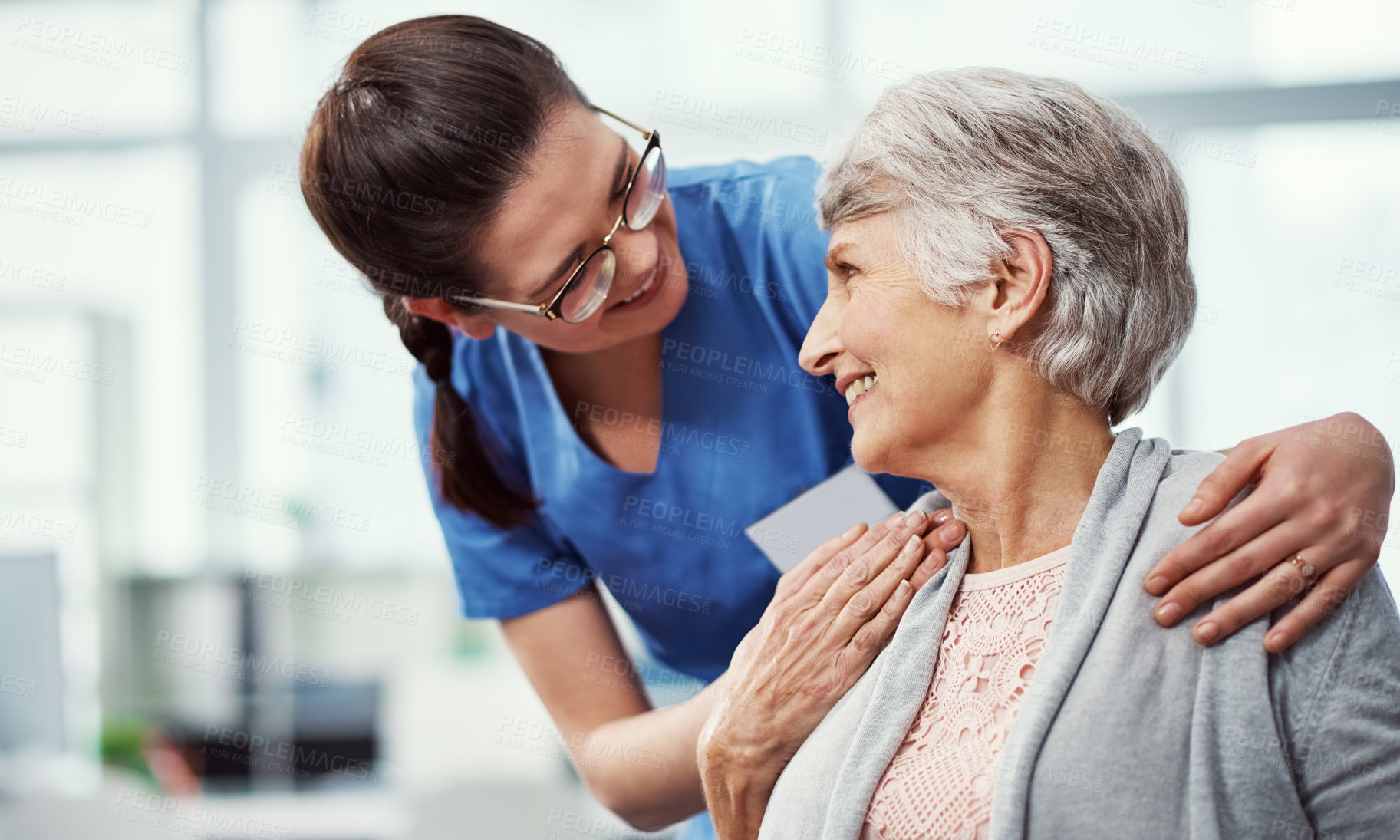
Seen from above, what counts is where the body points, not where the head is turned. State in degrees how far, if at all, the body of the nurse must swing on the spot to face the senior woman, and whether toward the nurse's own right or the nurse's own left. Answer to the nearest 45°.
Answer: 0° — they already face them

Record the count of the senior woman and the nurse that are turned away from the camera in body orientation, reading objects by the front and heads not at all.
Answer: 0

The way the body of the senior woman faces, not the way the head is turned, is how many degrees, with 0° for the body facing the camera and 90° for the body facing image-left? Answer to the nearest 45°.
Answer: approximately 45°

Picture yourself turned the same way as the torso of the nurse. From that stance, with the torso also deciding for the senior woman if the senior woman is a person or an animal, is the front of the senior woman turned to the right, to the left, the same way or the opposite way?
to the right

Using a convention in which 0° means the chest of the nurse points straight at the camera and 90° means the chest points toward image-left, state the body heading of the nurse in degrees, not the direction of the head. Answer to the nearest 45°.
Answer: approximately 315°

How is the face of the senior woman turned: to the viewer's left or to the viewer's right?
to the viewer's left
